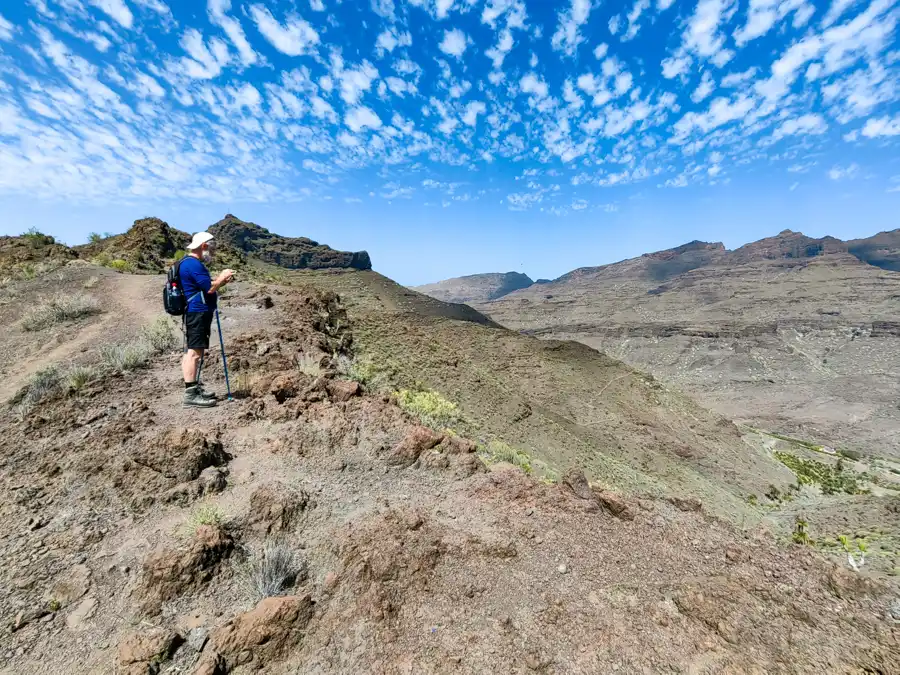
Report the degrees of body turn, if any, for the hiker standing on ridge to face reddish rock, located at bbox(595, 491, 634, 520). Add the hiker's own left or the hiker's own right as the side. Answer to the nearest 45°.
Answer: approximately 45° to the hiker's own right

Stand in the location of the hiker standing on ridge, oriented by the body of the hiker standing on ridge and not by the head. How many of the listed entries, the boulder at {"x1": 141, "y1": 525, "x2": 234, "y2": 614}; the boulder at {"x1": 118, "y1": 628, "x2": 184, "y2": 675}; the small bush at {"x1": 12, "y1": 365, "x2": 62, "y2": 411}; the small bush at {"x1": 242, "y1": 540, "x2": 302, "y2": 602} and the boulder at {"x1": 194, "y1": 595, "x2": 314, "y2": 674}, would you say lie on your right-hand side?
4

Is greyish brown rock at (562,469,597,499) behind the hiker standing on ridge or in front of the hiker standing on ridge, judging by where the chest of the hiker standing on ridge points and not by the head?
in front

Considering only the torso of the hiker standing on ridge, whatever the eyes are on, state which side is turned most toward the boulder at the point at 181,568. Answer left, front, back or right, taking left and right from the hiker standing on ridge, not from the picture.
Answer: right

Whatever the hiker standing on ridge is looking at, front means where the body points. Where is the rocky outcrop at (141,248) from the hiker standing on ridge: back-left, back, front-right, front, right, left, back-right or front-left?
left

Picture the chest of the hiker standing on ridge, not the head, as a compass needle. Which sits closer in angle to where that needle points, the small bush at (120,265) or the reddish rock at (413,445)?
the reddish rock

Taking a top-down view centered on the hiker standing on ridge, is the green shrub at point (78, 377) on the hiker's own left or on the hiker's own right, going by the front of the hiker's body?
on the hiker's own left

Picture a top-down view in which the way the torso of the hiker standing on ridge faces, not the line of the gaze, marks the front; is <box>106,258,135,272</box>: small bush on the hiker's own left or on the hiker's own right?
on the hiker's own left

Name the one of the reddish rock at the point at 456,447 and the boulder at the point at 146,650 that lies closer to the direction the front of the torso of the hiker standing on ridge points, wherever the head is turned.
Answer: the reddish rock

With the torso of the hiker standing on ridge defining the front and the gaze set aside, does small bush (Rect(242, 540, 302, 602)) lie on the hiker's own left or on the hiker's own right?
on the hiker's own right

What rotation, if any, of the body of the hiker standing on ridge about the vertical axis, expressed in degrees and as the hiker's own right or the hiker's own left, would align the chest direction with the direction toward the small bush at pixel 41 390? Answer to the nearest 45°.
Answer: approximately 135° to the hiker's own left

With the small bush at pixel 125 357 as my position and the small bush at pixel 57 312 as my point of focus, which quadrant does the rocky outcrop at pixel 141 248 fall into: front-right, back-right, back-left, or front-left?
front-right

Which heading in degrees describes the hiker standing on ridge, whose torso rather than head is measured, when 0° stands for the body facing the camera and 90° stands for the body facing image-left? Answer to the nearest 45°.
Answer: approximately 270°
